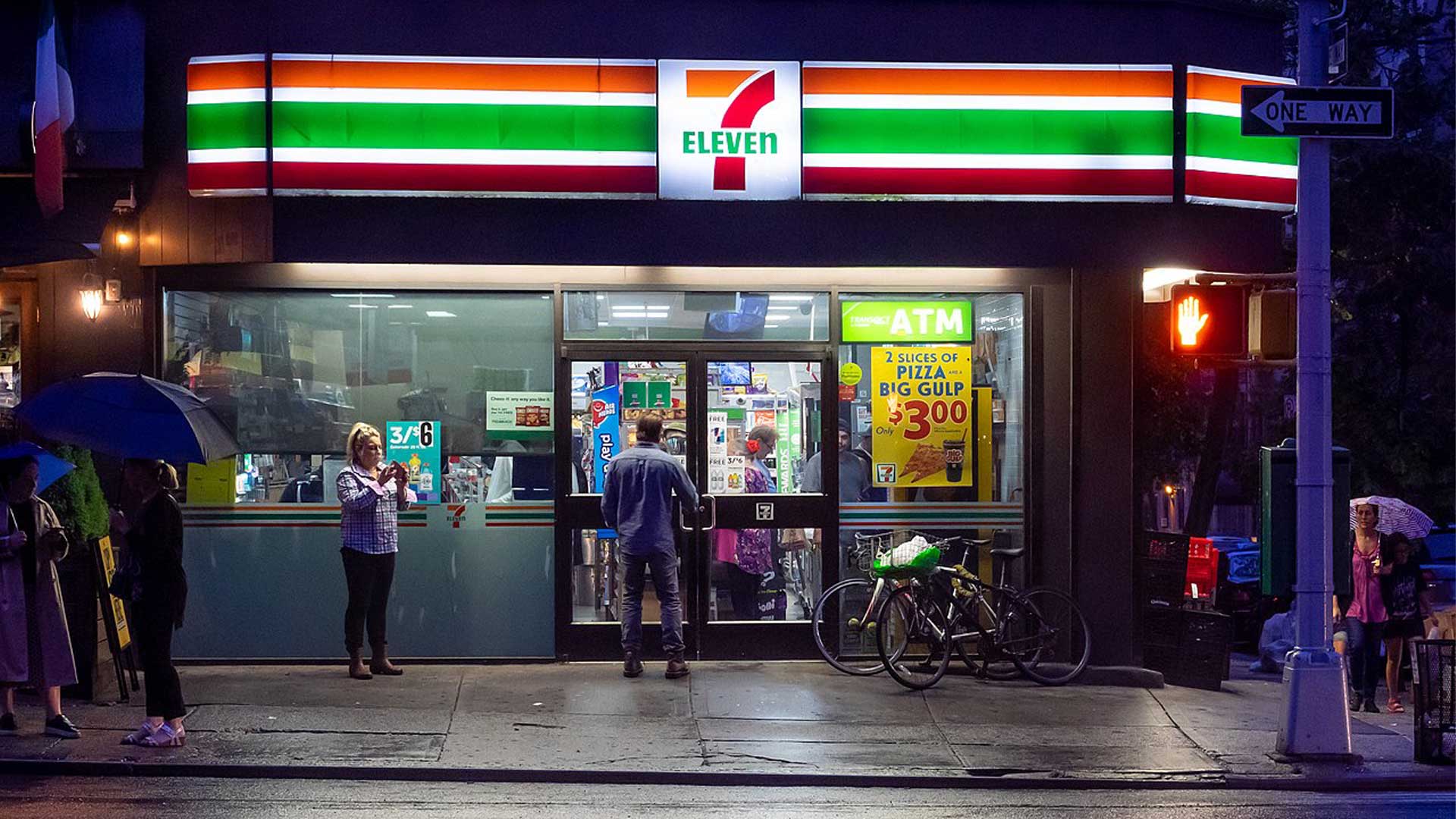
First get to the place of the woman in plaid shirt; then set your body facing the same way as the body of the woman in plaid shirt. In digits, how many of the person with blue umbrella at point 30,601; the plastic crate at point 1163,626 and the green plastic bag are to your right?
1

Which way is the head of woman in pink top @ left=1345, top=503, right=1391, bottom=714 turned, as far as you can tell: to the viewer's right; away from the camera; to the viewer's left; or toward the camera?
toward the camera

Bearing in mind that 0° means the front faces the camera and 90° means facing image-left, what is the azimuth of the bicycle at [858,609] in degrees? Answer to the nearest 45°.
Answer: approximately 90°

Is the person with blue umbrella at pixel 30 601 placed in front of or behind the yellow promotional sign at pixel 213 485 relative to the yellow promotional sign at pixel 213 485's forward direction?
in front

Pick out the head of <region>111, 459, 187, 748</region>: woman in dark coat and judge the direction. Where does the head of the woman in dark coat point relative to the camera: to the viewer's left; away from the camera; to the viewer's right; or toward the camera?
to the viewer's left

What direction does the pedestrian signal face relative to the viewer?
toward the camera

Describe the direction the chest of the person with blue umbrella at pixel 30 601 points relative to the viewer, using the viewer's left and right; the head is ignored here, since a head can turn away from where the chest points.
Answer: facing the viewer and to the right of the viewer

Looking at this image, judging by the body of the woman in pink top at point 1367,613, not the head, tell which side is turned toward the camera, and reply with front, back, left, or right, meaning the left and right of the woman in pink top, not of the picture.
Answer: front

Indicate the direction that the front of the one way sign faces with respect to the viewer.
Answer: facing the viewer

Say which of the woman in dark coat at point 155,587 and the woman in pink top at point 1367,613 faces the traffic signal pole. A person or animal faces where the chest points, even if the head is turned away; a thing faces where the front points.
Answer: the woman in pink top

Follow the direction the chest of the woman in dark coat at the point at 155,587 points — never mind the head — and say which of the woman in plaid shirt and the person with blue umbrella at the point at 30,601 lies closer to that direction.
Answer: the person with blue umbrella

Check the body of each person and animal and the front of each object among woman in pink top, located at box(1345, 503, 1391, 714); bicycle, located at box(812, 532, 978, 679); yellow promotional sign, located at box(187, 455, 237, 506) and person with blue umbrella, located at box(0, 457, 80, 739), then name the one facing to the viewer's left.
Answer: the bicycle

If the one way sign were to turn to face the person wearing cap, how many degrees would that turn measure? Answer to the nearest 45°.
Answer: approximately 90° to its right

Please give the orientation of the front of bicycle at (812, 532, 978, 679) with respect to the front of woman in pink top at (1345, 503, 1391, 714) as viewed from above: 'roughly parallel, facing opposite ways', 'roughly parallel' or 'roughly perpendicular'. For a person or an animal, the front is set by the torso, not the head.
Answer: roughly perpendicular

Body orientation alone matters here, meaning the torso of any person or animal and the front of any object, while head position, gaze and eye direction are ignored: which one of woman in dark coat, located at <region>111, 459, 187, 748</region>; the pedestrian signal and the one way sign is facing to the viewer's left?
the woman in dark coat

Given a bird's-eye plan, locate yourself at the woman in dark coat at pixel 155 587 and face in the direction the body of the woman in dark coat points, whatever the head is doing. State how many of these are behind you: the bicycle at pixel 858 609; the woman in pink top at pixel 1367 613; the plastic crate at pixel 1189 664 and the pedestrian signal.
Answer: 4
